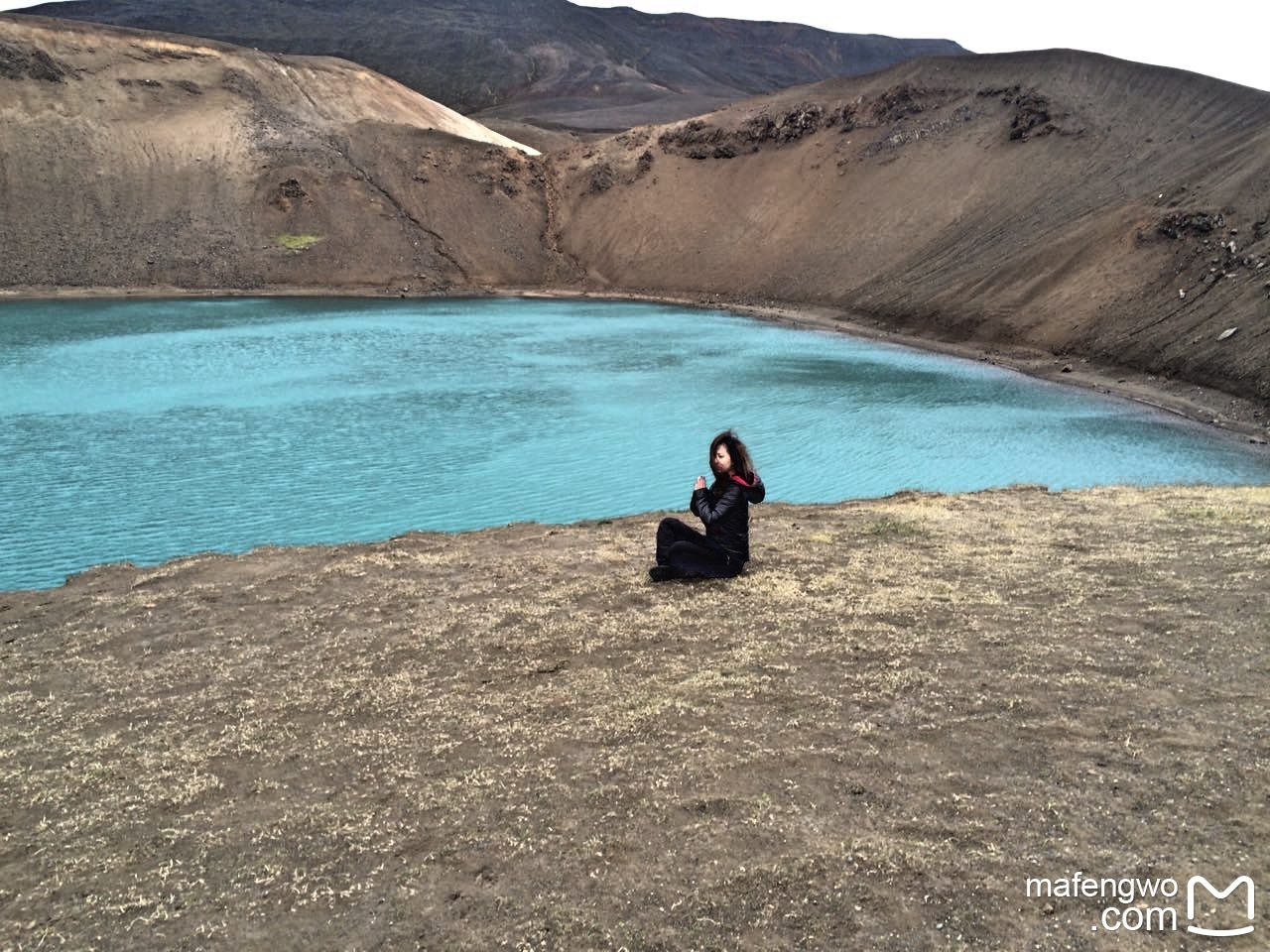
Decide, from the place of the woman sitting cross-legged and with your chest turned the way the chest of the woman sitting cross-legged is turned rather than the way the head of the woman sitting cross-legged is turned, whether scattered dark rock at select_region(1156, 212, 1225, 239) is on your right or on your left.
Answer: on your right

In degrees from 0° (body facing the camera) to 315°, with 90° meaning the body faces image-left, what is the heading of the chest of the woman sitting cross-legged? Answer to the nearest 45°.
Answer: approximately 90°
